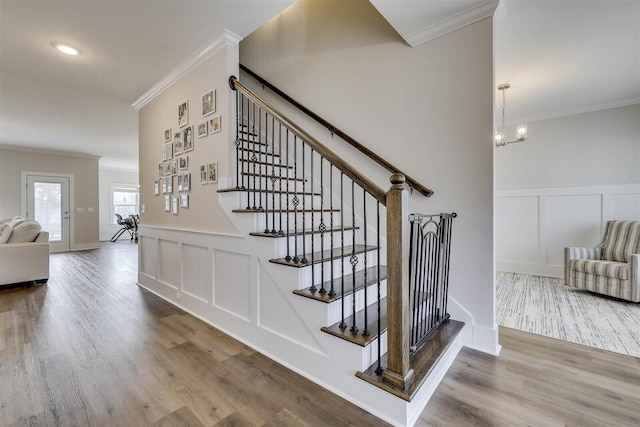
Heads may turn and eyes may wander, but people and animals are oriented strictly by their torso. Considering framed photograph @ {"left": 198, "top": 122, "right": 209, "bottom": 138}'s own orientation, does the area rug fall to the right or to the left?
on its left

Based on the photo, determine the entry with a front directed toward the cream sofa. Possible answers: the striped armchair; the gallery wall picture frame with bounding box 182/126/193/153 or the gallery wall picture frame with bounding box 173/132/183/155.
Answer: the striped armchair

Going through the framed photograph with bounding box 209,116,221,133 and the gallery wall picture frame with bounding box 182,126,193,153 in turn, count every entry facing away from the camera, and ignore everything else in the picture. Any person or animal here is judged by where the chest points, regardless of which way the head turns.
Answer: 0

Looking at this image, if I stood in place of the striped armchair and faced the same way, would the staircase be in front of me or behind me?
in front

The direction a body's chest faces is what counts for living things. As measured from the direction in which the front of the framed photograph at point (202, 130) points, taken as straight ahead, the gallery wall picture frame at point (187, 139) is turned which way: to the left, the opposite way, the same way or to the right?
the same way

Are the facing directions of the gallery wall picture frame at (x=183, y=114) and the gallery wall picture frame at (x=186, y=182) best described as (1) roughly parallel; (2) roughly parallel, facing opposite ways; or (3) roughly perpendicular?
roughly parallel

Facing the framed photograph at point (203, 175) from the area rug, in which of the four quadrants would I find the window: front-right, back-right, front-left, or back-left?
front-right

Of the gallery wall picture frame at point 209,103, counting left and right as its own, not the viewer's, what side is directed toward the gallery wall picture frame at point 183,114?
right

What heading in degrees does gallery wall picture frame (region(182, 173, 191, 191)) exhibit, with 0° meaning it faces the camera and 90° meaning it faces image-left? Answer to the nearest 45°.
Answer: approximately 45°

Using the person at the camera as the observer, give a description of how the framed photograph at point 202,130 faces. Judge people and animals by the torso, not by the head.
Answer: facing the viewer and to the left of the viewer

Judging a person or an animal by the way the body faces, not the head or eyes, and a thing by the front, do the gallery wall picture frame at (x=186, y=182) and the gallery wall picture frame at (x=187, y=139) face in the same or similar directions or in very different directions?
same or similar directions

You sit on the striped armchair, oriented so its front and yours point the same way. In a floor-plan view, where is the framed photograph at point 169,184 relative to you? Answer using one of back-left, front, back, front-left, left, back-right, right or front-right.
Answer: front

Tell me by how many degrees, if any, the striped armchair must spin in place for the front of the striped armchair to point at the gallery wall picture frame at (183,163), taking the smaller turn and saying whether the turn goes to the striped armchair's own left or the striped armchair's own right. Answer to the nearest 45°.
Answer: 0° — it already faces it

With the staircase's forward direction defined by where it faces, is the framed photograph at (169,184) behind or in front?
behind

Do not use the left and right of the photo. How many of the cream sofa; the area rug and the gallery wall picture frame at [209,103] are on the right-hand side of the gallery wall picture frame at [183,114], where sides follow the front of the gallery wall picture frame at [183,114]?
1
